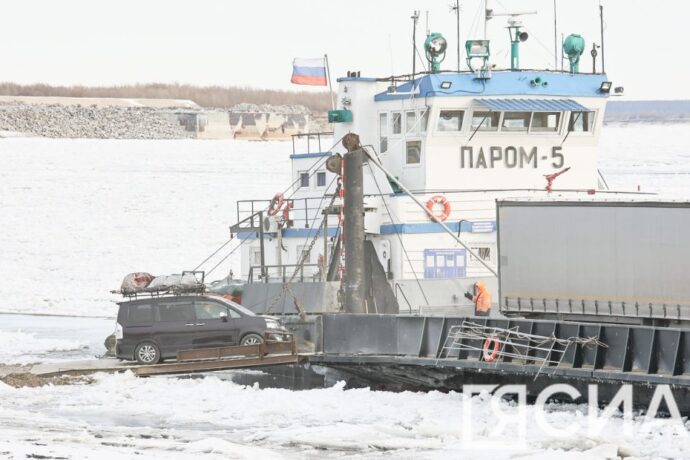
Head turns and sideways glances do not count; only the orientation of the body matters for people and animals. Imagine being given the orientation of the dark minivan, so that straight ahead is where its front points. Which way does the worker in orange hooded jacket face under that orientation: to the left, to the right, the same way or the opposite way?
the opposite way

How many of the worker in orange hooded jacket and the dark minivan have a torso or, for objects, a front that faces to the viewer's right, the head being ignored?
1

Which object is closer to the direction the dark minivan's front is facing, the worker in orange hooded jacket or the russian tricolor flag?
the worker in orange hooded jacket

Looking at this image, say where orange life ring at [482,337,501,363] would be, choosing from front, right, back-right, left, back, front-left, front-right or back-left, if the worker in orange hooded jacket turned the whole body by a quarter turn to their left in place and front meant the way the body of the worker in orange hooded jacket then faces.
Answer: front

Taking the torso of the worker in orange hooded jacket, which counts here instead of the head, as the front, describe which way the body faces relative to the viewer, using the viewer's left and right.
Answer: facing to the left of the viewer

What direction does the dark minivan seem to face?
to the viewer's right

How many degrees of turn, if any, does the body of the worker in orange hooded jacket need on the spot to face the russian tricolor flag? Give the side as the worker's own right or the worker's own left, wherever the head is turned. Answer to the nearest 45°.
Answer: approximately 45° to the worker's own right

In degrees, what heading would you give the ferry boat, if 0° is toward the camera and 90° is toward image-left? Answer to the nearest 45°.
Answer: approximately 315°

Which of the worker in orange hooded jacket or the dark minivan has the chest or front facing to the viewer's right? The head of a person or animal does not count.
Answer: the dark minivan

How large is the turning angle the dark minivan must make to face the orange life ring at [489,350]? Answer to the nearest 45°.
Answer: approximately 45° to its right
